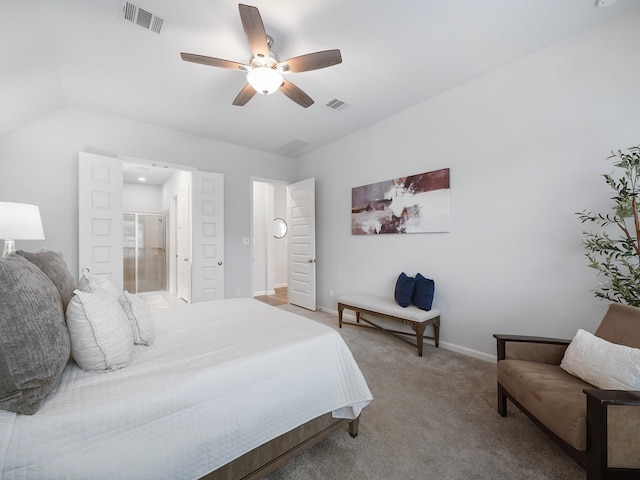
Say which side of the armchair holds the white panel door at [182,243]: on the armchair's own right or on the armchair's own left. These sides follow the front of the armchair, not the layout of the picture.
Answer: on the armchair's own right

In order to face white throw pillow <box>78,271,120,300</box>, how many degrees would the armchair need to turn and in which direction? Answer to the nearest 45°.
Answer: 0° — it already faces it

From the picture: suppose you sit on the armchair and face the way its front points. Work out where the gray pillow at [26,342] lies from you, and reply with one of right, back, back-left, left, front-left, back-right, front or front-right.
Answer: front

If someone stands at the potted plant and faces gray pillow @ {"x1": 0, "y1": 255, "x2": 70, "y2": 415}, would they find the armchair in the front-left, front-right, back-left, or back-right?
front-left

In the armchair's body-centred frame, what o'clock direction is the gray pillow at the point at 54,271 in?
The gray pillow is roughly at 12 o'clock from the armchair.

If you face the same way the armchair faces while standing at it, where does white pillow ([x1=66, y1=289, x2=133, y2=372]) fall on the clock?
The white pillow is roughly at 12 o'clock from the armchair.

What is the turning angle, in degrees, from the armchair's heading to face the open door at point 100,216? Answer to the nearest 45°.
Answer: approximately 45° to its right

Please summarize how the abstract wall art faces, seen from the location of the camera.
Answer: facing the viewer and to the left of the viewer

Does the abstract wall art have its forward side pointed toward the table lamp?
yes

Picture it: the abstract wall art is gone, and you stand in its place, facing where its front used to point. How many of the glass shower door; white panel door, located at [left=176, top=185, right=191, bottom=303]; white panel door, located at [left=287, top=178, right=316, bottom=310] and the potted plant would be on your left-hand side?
1

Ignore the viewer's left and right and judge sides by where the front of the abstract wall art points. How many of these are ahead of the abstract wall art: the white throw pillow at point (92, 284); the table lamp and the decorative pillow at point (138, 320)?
3

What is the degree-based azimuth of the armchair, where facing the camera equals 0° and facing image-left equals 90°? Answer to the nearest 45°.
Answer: approximately 45°

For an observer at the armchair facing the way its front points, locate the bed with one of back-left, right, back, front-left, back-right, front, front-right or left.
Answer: front

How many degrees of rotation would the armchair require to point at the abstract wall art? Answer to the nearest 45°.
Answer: approximately 90° to its right

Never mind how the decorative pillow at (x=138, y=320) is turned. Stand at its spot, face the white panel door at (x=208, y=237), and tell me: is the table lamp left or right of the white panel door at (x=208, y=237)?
left

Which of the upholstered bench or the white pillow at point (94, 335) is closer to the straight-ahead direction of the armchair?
the white pillow
